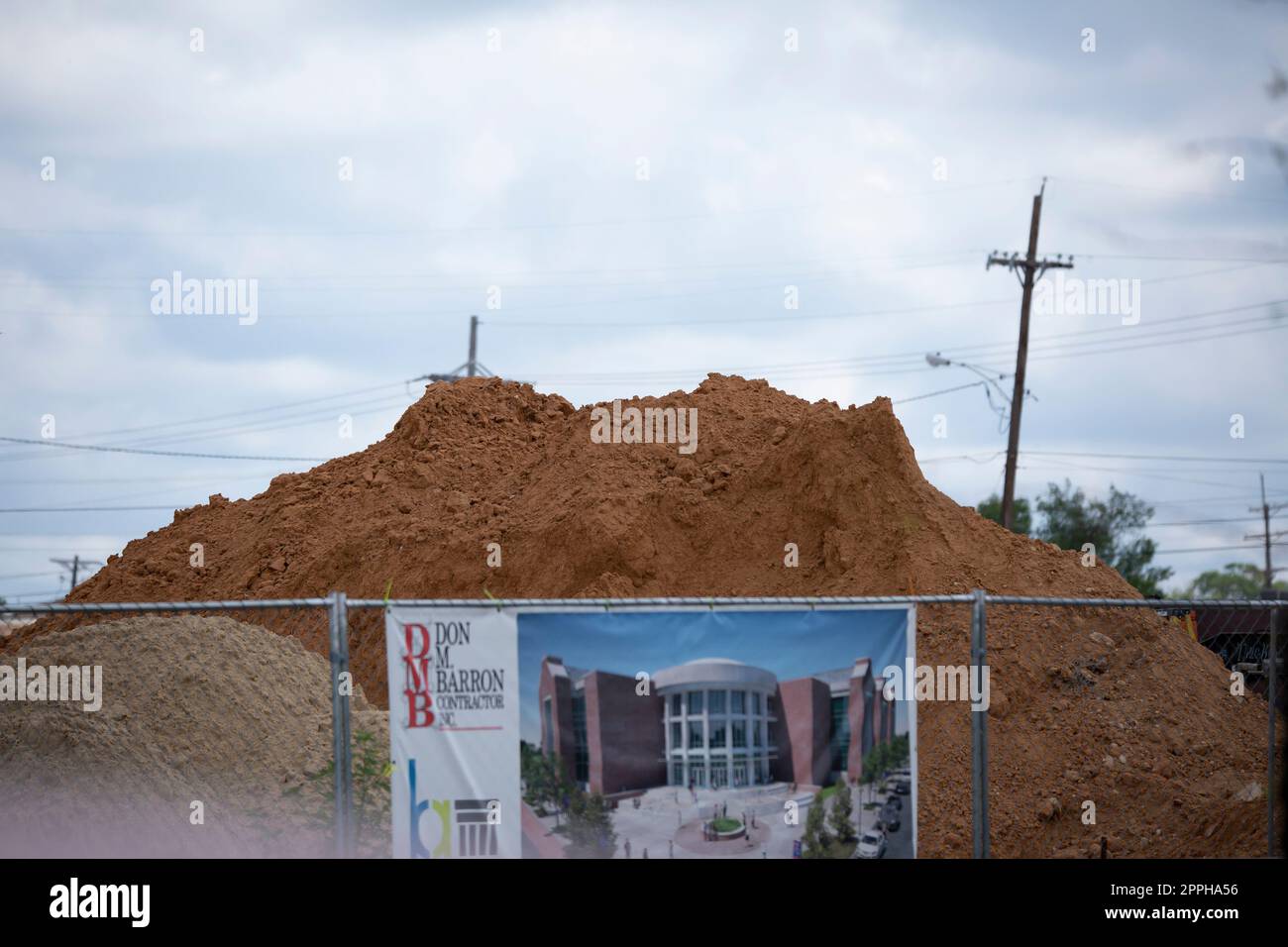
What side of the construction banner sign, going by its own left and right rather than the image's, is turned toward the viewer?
front

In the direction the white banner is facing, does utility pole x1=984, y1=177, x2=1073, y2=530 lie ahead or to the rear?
to the rear

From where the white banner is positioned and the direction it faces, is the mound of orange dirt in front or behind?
behind
